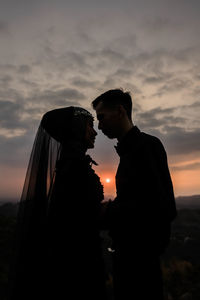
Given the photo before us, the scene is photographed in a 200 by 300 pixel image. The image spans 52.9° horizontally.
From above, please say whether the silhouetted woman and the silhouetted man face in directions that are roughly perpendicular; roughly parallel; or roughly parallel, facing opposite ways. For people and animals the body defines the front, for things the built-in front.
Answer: roughly parallel, facing opposite ways

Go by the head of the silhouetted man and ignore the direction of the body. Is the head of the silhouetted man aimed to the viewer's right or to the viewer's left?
to the viewer's left

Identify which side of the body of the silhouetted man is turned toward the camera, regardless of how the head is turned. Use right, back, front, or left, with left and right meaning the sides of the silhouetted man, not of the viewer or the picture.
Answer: left

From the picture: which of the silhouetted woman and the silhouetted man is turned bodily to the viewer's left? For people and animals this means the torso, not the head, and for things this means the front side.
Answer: the silhouetted man

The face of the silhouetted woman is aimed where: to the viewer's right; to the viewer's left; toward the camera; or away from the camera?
to the viewer's right

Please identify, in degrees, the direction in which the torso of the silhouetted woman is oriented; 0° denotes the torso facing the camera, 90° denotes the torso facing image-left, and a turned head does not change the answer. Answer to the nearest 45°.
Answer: approximately 270°

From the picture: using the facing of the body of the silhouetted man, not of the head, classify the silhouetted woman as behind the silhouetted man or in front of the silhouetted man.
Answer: in front

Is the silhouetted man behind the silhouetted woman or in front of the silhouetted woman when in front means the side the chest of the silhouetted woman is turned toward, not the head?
in front

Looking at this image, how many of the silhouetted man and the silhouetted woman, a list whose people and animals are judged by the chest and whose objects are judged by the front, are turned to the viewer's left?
1
